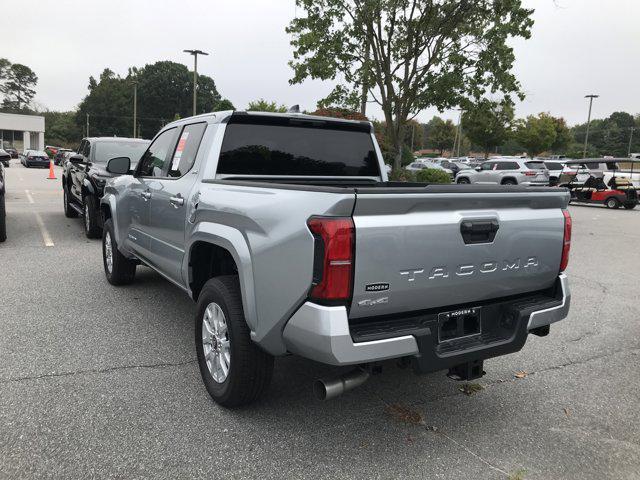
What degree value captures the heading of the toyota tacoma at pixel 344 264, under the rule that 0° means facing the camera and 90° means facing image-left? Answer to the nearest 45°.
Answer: approximately 135°

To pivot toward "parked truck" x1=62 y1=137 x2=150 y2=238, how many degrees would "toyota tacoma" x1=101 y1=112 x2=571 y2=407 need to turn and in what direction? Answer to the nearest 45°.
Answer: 0° — it already faces it

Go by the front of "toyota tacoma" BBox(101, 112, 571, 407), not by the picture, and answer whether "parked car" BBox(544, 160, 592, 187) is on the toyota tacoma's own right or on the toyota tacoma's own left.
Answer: on the toyota tacoma's own right

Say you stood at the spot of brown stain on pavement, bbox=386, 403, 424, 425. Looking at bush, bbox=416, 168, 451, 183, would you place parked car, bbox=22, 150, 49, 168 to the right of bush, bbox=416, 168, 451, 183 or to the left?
left
